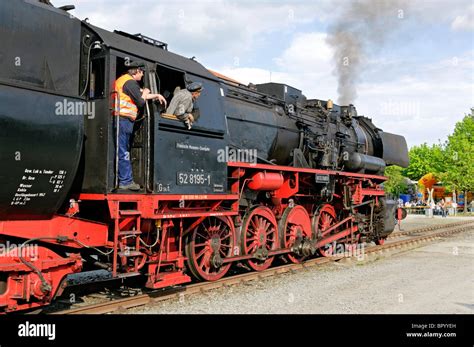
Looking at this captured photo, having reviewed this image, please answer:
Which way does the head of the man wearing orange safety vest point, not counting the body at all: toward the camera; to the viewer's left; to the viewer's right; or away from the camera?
to the viewer's right

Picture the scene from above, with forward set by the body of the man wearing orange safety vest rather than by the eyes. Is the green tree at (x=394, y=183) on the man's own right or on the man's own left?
on the man's own left

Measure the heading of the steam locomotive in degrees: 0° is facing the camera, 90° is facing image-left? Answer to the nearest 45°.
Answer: approximately 225°

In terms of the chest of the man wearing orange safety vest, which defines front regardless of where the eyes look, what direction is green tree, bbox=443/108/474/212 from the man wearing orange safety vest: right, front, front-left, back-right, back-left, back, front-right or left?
front-left

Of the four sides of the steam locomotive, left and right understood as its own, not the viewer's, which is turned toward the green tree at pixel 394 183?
front

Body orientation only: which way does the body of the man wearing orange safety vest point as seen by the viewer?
to the viewer's right

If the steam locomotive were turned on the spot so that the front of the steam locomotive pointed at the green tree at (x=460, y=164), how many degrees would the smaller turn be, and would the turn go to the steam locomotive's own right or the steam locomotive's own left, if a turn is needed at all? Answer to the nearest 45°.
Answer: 0° — it already faces it
